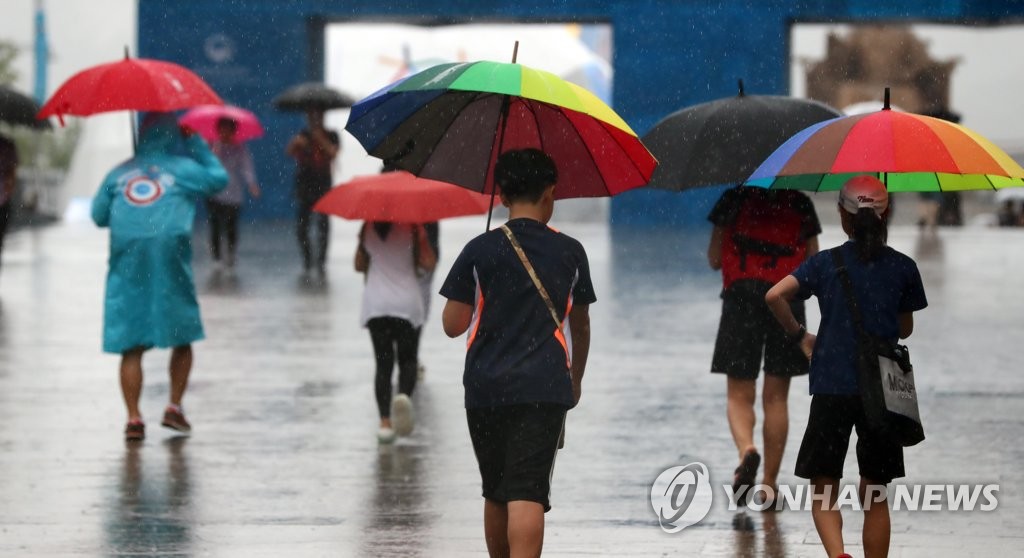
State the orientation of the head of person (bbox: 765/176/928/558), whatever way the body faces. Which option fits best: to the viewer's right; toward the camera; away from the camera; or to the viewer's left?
away from the camera

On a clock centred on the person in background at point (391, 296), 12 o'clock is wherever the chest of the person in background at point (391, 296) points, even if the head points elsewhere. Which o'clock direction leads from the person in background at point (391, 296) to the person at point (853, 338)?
the person at point (853, 338) is roughly at 5 o'clock from the person in background at point (391, 296).

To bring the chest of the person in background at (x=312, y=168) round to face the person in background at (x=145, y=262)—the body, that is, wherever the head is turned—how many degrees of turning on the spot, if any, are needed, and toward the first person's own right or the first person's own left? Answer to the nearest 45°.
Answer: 0° — they already face them

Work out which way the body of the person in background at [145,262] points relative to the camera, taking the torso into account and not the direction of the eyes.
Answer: away from the camera

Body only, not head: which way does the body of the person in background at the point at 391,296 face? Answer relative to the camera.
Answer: away from the camera

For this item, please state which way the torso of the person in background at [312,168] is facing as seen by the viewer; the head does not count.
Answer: toward the camera

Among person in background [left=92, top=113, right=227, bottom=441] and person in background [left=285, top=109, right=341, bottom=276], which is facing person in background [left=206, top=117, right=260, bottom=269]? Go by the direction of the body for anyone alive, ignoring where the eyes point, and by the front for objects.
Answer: person in background [left=92, top=113, right=227, bottom=441]

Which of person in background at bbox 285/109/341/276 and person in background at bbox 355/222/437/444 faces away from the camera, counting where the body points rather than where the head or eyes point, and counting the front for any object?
person in background at bbox 355/222/437/444

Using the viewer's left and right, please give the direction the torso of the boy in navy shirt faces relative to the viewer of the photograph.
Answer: facing away from the viewer

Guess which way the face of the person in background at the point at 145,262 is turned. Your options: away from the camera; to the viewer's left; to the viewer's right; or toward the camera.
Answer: away from the camera

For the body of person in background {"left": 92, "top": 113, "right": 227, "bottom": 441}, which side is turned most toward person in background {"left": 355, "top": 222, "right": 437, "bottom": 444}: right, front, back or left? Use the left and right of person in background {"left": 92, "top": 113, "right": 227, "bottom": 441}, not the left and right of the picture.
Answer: right

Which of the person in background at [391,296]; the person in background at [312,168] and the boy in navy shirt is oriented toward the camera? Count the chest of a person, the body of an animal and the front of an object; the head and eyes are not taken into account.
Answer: the person in background at [312,168]

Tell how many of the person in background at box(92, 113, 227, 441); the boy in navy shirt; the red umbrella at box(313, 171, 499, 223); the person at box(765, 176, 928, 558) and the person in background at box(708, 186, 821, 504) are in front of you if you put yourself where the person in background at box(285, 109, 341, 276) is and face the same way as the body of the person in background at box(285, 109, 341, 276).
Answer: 5

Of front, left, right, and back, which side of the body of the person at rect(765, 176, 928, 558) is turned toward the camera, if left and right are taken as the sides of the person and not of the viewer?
back

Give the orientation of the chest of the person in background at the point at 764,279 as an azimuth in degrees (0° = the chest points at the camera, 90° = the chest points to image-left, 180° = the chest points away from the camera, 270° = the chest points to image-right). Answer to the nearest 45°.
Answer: approximately 180°

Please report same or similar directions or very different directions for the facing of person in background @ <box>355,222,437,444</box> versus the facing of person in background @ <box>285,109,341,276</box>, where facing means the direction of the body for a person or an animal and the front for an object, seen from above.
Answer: very different directions

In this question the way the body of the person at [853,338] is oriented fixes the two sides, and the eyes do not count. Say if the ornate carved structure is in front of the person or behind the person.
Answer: in front

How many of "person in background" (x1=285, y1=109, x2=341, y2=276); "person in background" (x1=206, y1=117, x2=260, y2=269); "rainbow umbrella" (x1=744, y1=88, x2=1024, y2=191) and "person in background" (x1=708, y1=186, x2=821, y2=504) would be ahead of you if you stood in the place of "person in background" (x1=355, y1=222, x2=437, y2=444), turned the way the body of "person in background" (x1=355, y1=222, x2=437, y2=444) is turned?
2

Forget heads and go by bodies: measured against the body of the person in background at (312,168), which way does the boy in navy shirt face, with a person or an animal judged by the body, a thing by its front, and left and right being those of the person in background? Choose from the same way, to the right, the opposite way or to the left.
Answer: the opposite way
